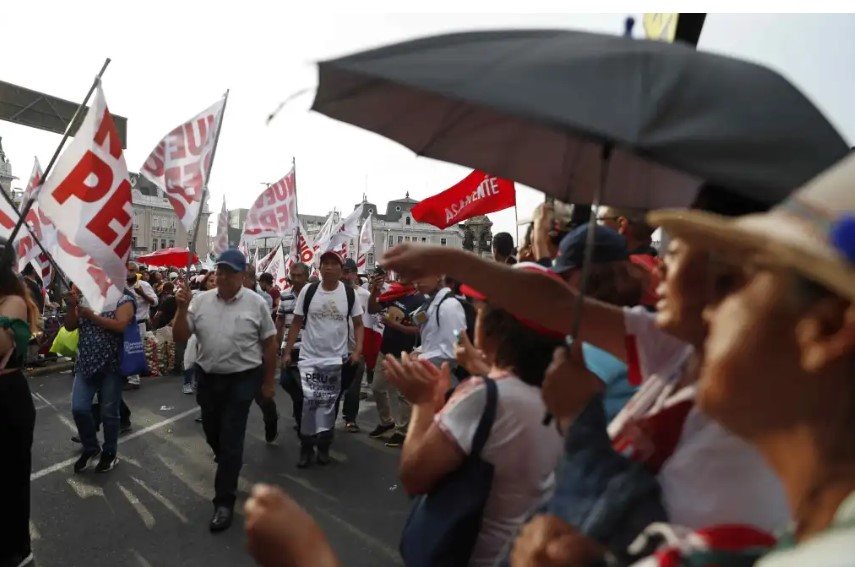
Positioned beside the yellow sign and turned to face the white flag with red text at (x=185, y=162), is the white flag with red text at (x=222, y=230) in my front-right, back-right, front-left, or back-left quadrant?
front-right

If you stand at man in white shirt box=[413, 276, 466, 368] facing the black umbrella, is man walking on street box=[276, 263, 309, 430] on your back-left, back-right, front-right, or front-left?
back-right

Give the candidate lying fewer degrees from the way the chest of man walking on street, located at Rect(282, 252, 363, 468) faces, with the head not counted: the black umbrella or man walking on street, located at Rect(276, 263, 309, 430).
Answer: the black umbrella

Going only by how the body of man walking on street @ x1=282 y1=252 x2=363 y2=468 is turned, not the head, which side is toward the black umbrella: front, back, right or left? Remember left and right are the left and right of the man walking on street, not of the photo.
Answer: front

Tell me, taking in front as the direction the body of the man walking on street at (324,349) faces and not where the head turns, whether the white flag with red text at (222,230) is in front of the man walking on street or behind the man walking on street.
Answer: behind

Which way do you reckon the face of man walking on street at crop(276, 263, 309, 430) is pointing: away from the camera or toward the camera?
toward the camera

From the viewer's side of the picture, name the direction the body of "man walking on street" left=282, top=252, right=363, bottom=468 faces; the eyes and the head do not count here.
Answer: toward the camera

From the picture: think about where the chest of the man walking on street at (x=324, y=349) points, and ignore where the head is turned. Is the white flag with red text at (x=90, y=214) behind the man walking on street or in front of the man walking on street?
in front

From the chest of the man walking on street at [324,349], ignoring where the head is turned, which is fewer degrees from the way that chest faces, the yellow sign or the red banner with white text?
the yellow sign

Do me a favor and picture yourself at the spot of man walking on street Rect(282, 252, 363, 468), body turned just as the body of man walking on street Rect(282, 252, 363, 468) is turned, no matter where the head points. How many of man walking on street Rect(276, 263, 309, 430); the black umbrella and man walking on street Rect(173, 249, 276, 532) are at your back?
1

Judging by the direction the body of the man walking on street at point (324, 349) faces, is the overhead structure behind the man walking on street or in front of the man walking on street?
behind

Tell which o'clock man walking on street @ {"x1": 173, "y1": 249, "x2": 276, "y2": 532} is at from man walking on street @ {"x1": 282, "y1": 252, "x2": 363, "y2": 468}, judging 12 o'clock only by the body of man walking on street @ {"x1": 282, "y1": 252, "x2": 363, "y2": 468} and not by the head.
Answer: man walking on street @ {"x1": 173, "y1": 249, "x2": 276, "y2": 532} is roughly at 1 o'clock from man walking on street @ {"x1": 282, "y1": 252, "x2": 363, "y2": 468}.

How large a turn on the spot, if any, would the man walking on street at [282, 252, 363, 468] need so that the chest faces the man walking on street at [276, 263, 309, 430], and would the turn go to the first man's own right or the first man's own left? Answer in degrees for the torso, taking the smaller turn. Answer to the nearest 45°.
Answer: approximately 180°

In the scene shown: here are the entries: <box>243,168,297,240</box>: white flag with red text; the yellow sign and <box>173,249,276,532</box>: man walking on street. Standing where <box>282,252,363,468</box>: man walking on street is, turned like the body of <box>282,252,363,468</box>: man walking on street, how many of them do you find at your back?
1

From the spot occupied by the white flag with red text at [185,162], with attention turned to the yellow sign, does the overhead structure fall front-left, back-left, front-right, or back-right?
back-left

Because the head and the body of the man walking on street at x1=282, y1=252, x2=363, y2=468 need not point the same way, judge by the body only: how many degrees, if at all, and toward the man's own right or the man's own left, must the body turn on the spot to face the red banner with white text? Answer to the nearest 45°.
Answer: approximately 90° to the man's own left

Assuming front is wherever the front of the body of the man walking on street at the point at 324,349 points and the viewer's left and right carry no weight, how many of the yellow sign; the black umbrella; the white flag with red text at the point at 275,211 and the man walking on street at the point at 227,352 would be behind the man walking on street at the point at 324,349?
1
